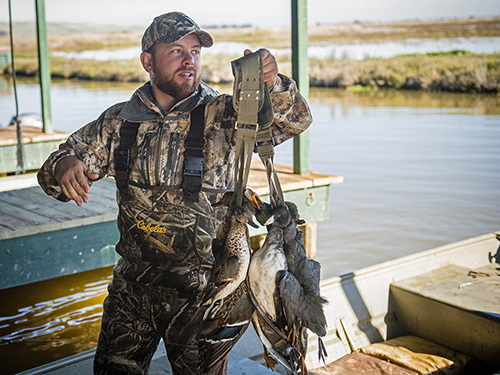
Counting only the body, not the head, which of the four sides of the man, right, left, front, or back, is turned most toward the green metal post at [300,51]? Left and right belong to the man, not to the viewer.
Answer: back

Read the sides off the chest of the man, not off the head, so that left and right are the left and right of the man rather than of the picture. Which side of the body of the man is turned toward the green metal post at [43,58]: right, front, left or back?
back

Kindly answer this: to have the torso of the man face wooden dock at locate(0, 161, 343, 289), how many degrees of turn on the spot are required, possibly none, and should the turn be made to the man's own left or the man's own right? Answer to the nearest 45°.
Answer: approximately 180°

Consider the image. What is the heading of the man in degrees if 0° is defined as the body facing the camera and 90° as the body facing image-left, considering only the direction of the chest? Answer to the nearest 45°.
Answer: approximately 0°
